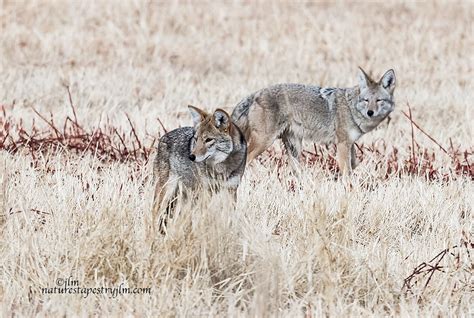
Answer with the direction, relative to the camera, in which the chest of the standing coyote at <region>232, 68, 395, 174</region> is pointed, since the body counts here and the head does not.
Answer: to the viewer's right

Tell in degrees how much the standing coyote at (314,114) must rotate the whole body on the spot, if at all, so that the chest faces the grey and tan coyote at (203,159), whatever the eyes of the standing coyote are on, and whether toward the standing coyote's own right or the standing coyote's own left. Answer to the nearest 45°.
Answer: approximately 90° to the standing coyote's own right
